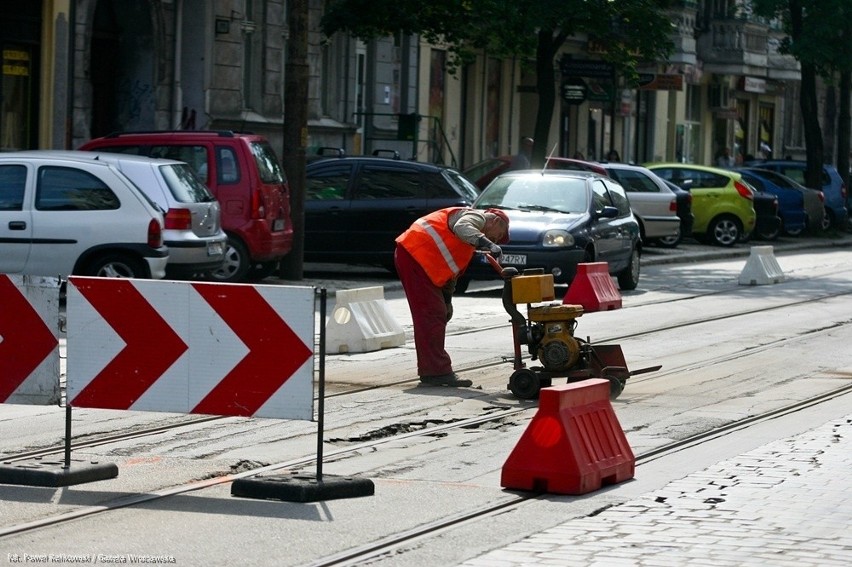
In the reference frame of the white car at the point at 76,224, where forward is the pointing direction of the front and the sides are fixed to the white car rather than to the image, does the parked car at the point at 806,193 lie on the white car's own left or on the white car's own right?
on the white car's own right

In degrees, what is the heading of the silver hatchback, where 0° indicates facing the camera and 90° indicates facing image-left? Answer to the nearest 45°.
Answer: approximately 135°

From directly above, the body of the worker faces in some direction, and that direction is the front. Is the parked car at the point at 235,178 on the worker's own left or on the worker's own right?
on the worker's own left

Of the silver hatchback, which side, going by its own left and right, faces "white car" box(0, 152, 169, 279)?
left

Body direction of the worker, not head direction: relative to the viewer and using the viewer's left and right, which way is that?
facing to the right of the viewer

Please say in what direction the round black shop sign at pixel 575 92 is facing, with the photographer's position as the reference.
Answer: facing the viewer

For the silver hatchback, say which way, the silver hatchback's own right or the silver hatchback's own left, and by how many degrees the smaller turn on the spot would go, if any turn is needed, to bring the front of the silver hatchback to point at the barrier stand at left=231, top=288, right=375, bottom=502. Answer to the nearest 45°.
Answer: approximately 135° to the silver hatchback's own left

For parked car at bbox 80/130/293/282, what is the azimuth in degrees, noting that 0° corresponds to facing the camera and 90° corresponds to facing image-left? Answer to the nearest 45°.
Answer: approximately 135°

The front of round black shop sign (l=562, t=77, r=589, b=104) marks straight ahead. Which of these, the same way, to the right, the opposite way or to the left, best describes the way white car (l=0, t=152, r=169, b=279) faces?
to the right

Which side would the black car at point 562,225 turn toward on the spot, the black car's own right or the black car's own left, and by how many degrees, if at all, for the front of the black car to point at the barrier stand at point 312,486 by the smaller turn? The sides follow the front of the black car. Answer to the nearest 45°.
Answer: approximately 45° to the black car's own left

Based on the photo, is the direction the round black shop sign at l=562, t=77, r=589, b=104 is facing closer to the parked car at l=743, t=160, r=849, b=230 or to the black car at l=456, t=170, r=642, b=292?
the black car

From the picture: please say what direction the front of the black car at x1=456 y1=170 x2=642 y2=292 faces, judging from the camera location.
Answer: facing the viewer and to the left of the viewer

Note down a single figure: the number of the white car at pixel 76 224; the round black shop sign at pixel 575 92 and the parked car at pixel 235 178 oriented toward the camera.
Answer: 1

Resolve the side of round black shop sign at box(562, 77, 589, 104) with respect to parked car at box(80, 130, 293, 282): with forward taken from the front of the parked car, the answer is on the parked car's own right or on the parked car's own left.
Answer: on the parked car's own right

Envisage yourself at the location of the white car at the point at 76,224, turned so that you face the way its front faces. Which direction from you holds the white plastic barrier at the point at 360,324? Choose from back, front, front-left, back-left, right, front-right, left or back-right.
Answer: back-left

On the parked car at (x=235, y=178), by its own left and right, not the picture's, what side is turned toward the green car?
right

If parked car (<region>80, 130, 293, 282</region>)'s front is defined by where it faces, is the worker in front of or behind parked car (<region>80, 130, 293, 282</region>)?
behind

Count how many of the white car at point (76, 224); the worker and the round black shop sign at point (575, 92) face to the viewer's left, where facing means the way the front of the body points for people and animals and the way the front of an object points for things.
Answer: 1

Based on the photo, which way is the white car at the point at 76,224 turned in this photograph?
to the viewer's left

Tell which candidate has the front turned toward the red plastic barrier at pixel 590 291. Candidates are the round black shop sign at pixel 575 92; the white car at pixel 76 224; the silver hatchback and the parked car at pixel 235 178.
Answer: the round black shop sign
